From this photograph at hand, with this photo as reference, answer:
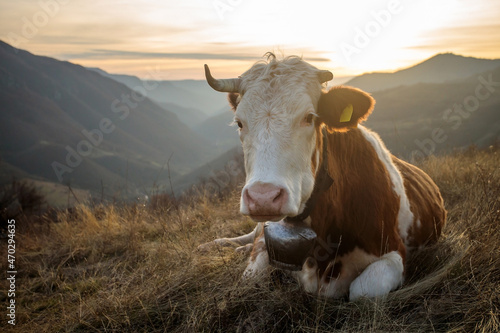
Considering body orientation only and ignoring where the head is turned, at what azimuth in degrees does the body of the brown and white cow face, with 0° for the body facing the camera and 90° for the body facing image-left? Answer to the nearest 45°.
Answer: approximately 45°
